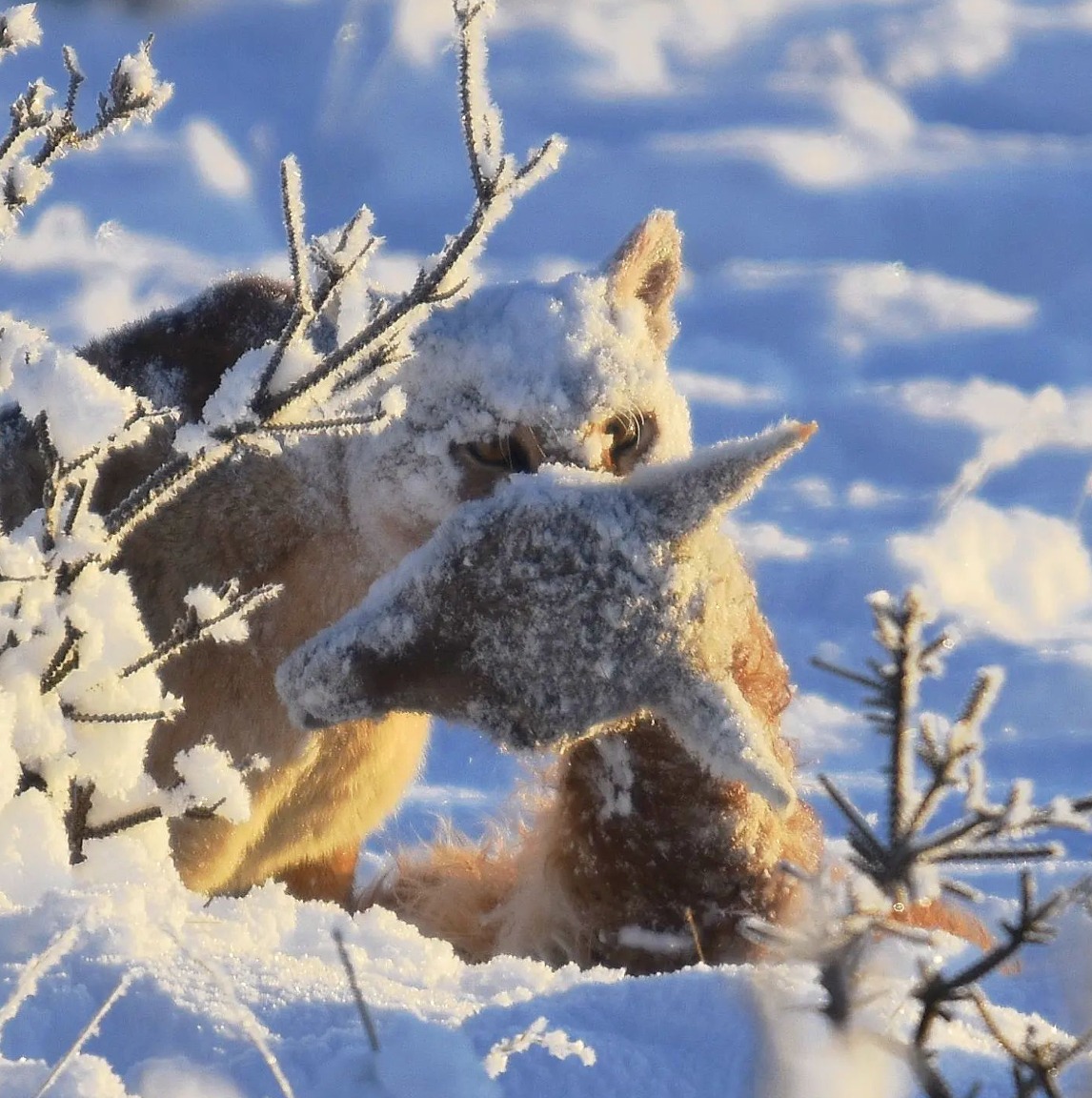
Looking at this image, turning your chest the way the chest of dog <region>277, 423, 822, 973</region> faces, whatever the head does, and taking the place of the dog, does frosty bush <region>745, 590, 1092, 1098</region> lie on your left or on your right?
on your left

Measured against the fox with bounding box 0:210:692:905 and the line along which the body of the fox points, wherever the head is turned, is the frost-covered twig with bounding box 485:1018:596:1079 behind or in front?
in front

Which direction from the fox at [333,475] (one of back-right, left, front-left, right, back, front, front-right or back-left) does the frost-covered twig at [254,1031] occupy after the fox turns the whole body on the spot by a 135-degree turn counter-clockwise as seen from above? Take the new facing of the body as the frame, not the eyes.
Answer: back

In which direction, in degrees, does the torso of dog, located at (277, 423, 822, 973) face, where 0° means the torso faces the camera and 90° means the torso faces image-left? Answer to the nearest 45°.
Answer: approximately 90°

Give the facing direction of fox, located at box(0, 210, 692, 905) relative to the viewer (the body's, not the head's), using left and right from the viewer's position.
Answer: facing the viewer and to the right of the viewer

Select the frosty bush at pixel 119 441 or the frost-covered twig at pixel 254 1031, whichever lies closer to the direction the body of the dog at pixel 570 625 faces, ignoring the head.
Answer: the frosty bush

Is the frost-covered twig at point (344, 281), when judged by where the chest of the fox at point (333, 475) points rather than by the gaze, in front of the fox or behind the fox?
in front
